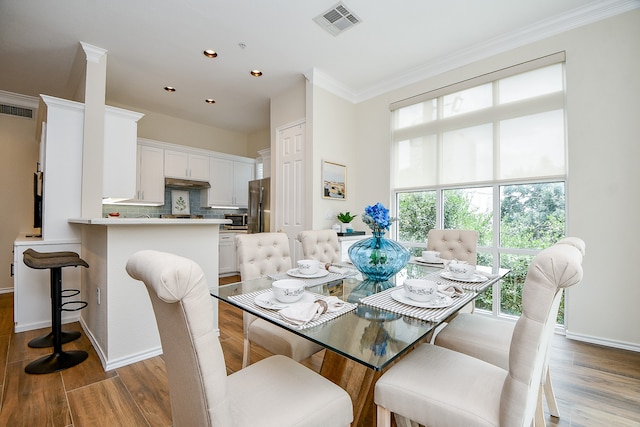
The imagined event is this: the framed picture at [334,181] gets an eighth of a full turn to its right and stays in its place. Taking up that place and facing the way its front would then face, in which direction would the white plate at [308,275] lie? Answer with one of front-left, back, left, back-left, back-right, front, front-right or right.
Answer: front

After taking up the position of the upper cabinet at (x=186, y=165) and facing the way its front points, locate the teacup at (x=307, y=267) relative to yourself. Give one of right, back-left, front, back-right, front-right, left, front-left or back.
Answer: front-right

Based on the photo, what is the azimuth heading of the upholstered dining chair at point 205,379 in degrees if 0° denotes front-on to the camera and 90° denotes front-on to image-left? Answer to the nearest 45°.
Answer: approximately 225°

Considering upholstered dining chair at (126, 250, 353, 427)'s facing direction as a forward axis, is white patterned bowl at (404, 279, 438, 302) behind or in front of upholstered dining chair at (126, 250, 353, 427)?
in front

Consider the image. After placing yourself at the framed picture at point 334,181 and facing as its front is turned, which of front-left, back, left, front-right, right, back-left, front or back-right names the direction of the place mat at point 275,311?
front-right

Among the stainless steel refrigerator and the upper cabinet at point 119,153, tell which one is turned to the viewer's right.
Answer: the upper cabinet

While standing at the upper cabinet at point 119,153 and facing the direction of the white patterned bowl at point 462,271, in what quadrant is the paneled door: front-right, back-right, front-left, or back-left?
front-left

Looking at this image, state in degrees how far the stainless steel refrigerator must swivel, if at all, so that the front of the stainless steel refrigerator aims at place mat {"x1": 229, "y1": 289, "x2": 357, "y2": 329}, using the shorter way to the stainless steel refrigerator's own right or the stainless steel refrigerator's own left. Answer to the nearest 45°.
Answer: approximately 45° to the stainless steel refrigerator's own left

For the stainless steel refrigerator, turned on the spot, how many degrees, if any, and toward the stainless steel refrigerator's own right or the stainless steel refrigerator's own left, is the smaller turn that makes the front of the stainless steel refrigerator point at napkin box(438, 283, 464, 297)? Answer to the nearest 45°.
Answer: approximately 45° to the stainless steel refrigerator's own left

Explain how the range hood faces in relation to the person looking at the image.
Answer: facing the viewer and to the right of the viewer

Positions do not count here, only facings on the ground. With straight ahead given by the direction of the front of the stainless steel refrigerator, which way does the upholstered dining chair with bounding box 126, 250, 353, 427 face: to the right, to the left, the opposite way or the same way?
the opposite way

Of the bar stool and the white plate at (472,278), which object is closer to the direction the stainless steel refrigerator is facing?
the bar stool

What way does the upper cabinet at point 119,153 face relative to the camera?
to the viewer's right
